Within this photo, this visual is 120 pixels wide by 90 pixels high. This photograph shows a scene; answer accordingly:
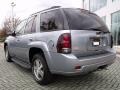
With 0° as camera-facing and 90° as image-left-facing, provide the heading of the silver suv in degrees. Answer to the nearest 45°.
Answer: approximately 135°

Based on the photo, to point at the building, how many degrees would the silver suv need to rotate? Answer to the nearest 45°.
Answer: approximately 45° to its right
